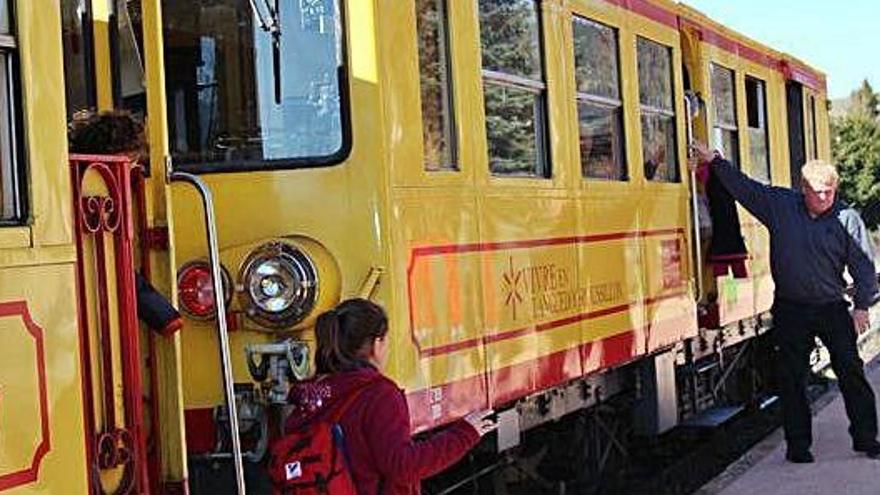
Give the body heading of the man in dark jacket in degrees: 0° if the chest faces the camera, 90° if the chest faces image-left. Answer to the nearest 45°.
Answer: approximately 0°

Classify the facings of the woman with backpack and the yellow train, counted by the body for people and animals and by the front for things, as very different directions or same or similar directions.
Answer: very different directions

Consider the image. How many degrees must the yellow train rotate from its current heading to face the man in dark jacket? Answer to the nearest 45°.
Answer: approximately 180°
